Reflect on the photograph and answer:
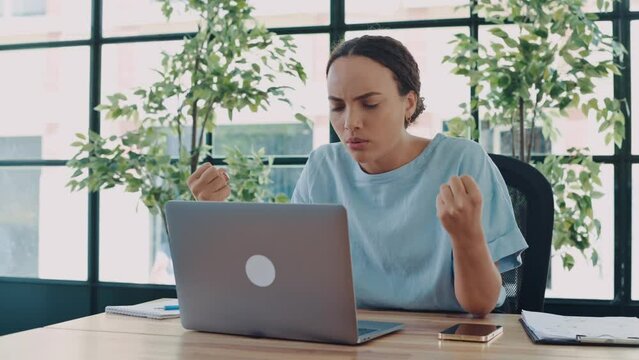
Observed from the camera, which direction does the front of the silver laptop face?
facing away from the viewer and to the right of the viewer

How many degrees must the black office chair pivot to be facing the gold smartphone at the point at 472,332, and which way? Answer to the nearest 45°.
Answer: approximately 45° to its left

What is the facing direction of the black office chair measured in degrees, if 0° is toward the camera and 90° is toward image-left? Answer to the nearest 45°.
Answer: approximately 45°

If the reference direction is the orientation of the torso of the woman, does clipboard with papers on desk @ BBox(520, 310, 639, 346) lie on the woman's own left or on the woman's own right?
on the woman's own left

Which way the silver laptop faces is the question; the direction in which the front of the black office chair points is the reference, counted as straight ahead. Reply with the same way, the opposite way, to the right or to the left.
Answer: the opposite way

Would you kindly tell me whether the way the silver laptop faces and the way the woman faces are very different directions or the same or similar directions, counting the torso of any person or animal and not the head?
very different directions

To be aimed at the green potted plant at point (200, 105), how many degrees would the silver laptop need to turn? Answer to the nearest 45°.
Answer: approximately 45° to its left

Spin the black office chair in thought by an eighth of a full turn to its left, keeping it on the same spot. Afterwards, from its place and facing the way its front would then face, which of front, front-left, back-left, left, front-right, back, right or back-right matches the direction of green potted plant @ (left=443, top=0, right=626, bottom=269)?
back

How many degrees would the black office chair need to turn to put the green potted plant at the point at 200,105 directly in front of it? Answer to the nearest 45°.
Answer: approximately 90° to its right
